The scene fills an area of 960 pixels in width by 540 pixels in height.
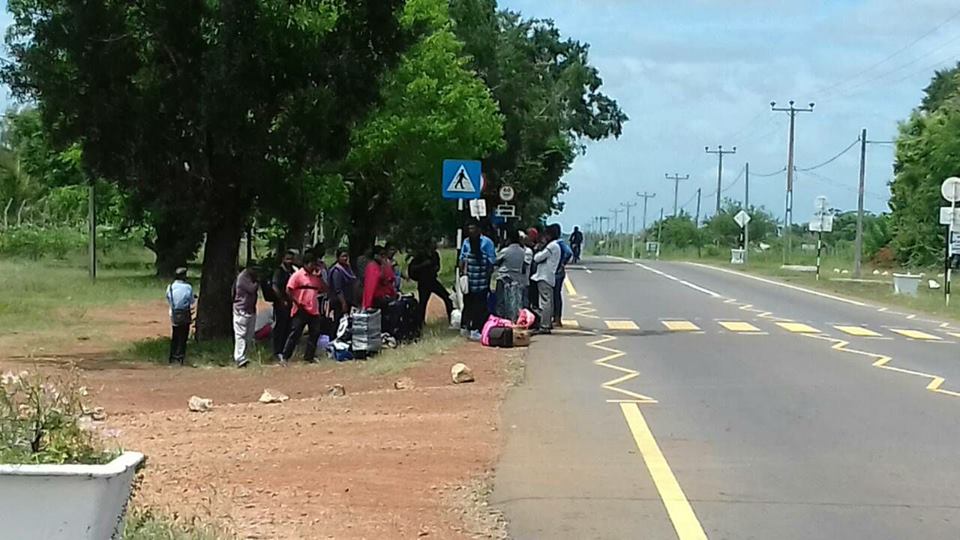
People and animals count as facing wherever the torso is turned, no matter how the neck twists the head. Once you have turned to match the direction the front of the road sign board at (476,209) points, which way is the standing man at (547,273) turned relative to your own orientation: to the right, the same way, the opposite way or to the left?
to the right

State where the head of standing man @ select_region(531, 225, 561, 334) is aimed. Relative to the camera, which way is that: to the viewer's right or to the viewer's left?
to the viewer's left

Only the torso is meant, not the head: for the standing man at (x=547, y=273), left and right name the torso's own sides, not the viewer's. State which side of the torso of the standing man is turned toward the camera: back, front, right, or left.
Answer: left
